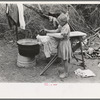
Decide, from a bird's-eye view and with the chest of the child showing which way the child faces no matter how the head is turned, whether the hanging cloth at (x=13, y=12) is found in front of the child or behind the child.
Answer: in front

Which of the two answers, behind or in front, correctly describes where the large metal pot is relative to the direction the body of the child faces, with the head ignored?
in front

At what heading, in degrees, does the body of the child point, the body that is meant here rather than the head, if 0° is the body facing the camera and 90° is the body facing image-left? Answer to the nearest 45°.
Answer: approximately 90°
